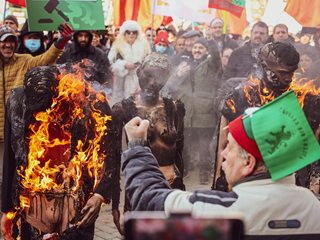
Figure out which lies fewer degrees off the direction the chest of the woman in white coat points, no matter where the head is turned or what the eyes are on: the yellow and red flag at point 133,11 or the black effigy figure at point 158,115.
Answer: the black effigy figure

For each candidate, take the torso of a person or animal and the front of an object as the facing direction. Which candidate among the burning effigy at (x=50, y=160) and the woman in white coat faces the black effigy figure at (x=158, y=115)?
the woman in white coat

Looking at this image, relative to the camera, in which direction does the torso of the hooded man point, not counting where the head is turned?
toward the camera

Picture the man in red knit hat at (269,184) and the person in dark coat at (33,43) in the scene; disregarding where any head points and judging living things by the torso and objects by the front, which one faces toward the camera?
the person in dark coat

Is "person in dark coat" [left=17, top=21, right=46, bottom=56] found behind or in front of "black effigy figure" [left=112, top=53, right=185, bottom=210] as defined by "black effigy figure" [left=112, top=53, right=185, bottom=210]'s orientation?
behind

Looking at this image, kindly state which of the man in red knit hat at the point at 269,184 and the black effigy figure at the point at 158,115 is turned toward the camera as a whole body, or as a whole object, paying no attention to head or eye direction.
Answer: the black effigy figure

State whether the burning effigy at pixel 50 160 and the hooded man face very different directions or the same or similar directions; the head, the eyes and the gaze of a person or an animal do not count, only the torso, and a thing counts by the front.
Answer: same or similar directions

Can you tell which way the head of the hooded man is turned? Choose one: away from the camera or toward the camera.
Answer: toward the camera

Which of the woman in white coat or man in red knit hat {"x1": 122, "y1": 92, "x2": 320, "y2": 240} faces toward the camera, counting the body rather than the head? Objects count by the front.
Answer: the woman in white coat

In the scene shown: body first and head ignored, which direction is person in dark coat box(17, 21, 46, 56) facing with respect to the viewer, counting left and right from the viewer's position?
facing the viewer

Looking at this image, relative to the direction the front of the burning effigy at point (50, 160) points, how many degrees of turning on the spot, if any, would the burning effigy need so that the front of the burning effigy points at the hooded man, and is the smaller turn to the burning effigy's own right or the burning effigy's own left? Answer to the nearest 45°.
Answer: approximately 180°

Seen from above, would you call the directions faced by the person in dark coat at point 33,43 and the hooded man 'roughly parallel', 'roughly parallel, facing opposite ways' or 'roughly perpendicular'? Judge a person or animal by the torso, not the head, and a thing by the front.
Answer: roughly parallel

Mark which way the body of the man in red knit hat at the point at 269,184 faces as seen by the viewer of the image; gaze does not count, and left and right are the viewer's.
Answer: facing away from the viewer and to the left of the viewer

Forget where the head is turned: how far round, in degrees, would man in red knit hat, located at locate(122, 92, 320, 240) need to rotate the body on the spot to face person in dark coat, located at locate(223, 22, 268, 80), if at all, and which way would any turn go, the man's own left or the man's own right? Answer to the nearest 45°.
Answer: approximately 45° to the man's own right

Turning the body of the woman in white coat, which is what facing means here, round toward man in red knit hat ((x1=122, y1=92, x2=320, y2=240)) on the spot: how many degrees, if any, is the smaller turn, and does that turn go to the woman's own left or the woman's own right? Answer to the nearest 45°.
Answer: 0° — they already face them

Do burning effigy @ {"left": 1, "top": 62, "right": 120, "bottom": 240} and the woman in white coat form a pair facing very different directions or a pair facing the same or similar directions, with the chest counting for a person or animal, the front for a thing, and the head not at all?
same or similar directions

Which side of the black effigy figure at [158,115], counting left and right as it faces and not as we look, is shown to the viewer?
front
